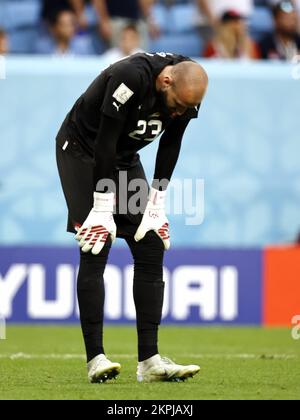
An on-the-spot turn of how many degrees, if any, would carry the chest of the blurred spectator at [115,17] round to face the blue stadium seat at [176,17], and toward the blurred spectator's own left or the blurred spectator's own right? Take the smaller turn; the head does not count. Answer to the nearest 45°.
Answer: approximately 135° to the blurred spectator's own left

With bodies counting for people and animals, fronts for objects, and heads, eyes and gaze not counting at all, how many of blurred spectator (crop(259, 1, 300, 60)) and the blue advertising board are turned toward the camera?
2

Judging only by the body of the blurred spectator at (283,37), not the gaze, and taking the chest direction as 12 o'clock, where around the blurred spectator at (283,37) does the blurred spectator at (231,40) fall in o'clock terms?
the blurred spectator at (231,40) is roughly at 2 o'clock from the blurred spectator at (283,37).

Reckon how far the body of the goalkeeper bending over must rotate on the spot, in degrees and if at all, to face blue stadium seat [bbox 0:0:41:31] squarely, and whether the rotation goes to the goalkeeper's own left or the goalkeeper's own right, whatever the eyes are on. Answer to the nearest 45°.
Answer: approximately 135° to the goalkeeper's own left

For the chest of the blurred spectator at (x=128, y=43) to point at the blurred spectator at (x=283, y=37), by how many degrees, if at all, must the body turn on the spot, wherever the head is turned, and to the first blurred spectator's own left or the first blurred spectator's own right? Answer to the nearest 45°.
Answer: approximately 90° to the first blurred spectator's own left
